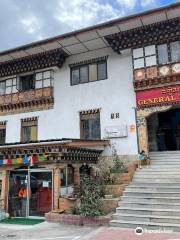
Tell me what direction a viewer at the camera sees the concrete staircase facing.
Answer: facing the viewer

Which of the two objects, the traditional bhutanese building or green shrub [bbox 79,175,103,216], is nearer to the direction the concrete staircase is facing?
the green shrub

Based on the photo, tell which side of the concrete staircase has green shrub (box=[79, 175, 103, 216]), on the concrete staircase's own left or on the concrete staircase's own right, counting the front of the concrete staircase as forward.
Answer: on the concrete staircase's own right

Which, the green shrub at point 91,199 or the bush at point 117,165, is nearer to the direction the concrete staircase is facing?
the green shrub
